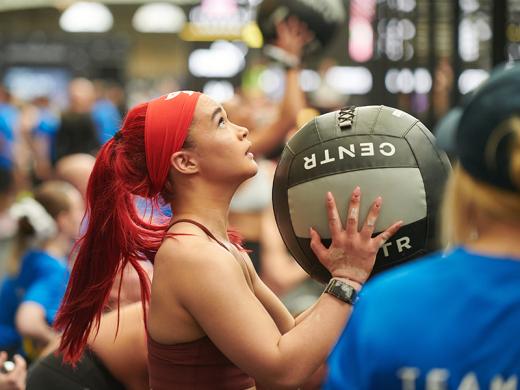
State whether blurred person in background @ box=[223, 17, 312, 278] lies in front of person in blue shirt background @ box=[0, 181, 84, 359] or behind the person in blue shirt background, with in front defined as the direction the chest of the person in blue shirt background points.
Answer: in front

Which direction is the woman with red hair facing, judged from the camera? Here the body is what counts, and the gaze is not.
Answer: to the viewer's right

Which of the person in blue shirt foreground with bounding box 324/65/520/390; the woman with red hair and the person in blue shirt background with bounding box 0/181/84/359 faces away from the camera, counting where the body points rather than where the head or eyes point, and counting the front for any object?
the person in blue shirt foreground with bounding box 324/65/520/390

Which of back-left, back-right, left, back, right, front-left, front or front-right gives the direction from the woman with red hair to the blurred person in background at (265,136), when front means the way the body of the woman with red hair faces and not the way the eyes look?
left

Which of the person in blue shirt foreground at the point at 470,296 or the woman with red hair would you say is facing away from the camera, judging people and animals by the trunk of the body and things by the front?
the person in blue shirt foreground

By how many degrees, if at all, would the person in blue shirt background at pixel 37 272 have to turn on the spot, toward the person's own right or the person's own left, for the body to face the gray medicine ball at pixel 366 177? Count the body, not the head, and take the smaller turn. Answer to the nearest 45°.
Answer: approximately 90° to the person's own right

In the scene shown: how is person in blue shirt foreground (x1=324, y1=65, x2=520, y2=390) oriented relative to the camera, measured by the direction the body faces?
away from the camera

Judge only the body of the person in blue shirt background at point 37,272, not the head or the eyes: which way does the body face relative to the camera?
to the viewer's right

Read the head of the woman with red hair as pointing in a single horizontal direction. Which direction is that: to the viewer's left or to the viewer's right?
to the viewer's right

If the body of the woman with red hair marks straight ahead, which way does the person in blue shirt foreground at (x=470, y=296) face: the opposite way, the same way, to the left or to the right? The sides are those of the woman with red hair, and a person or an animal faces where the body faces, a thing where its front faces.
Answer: to the left

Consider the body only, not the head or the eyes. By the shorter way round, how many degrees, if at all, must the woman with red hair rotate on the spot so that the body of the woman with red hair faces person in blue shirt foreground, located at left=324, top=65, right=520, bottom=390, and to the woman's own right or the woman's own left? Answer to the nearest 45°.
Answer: approximately 45° to the woman's own right
